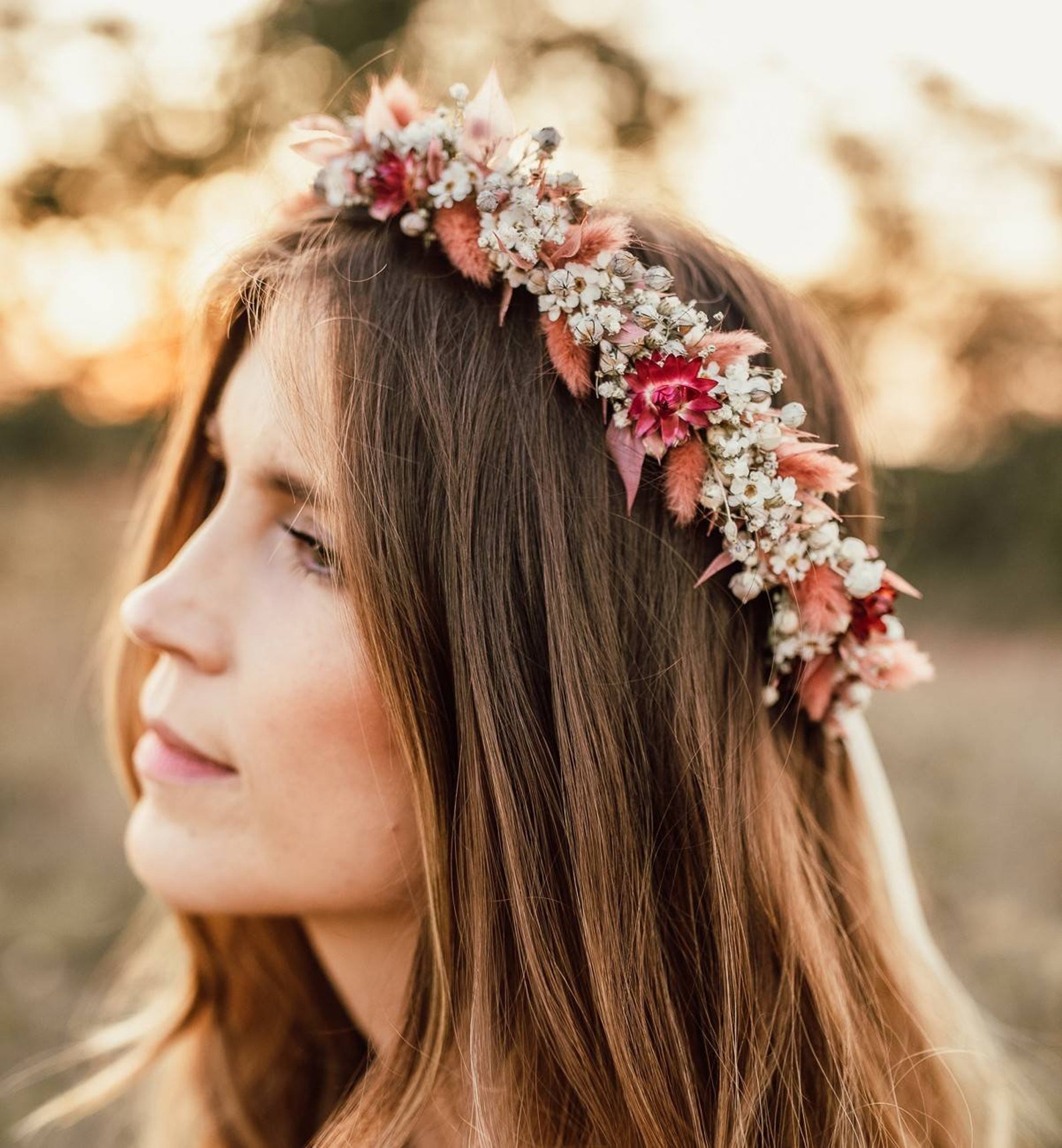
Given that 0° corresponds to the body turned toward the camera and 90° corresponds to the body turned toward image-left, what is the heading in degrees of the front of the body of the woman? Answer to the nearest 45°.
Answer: approximately 90°

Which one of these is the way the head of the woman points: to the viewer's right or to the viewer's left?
to the viewer's left
